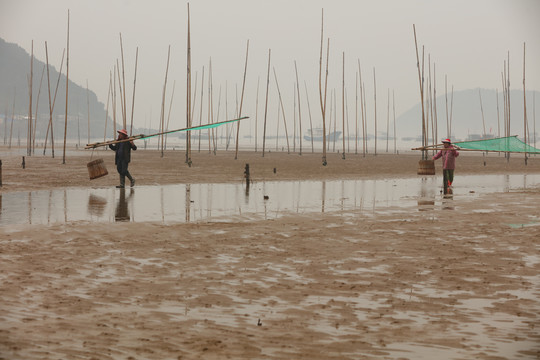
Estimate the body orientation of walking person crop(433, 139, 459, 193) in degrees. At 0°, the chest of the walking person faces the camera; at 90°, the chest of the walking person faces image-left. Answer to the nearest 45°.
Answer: approximately 45°
